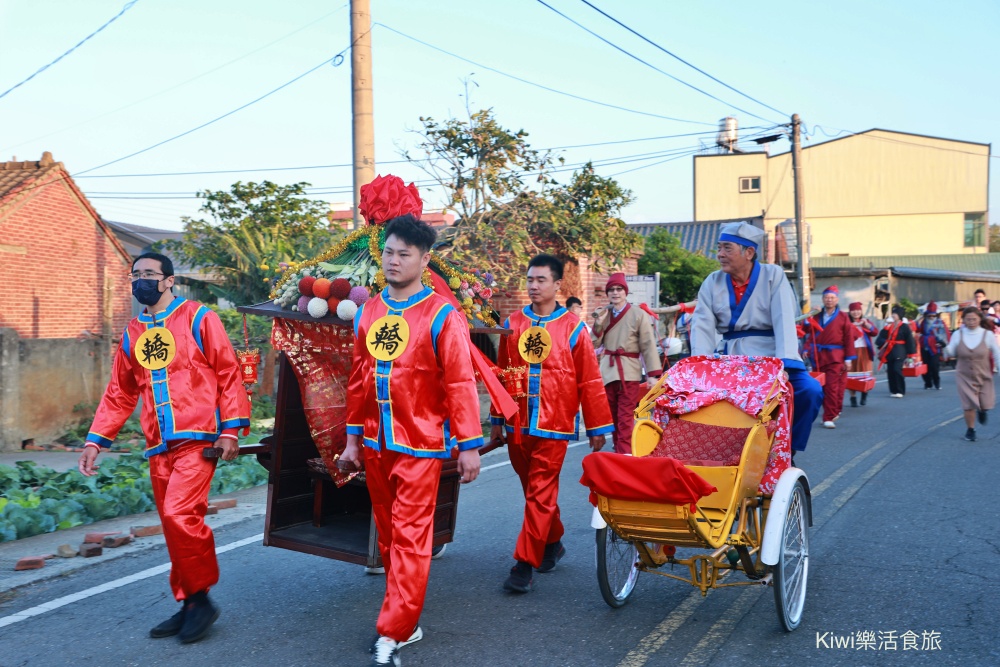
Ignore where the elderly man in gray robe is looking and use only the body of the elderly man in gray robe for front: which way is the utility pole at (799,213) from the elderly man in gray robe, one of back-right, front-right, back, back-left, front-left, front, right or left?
back-right

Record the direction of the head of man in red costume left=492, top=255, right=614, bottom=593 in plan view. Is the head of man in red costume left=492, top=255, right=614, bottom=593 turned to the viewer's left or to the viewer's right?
to the viewer's left

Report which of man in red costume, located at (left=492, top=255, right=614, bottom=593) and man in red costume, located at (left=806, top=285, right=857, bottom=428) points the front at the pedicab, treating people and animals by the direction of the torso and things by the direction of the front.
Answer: man in red costume, located at (left=806, top=285, right=857, bottom=428)

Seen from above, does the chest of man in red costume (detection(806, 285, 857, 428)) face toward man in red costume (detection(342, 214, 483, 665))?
yes

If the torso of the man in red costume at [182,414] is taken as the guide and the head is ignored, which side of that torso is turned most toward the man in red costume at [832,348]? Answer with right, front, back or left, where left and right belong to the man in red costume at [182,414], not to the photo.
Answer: back

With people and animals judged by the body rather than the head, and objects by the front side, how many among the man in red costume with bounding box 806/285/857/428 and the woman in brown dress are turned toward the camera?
2

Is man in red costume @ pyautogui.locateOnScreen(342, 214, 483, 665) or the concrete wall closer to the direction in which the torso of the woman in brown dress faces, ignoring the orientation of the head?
the man in red costume
